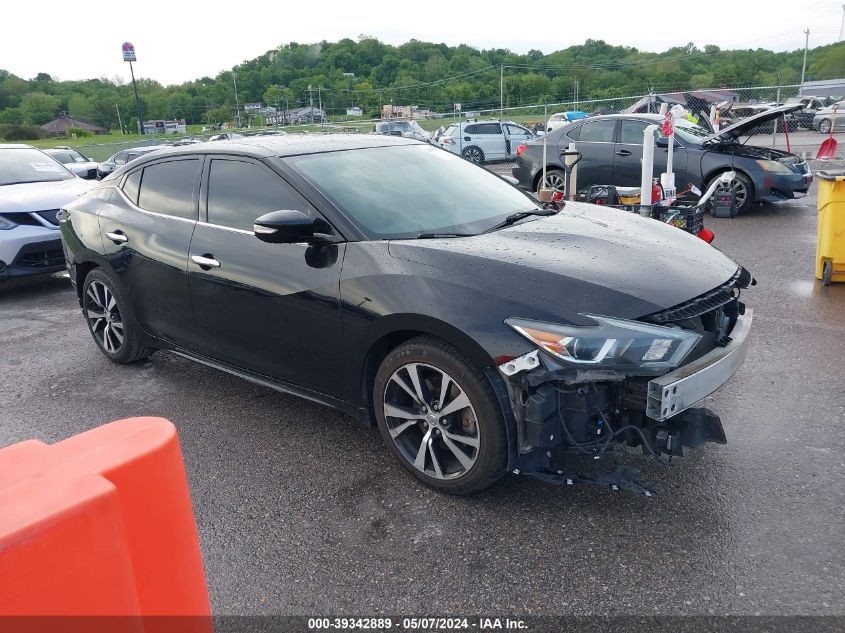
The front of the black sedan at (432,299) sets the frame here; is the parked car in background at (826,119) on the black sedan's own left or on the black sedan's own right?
on the black sedan's own left

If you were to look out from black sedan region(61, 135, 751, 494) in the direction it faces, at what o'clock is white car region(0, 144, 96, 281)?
The white car is roughly at 6 o'clock from the black sedan.

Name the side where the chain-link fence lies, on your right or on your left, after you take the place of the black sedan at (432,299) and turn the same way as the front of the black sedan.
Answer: on your left

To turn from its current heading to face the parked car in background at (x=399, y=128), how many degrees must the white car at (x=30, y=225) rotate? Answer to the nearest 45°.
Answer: approximately 90° to its left

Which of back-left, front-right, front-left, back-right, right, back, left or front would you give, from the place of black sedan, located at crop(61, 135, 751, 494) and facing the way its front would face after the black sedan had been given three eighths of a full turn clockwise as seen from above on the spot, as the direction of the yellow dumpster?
back-right

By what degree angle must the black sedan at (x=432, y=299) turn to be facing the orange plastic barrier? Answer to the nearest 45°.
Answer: approximately 90° to its right

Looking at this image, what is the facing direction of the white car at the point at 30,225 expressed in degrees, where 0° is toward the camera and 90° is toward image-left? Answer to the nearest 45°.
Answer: approximately 315°

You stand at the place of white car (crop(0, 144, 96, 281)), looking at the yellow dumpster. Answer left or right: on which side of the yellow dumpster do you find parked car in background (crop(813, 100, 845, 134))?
left
